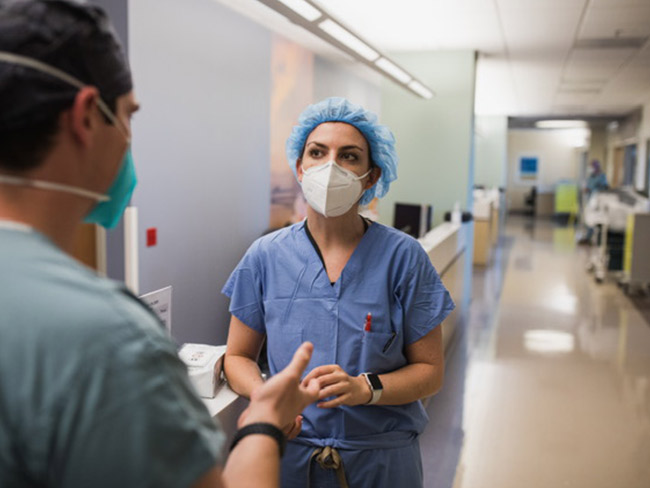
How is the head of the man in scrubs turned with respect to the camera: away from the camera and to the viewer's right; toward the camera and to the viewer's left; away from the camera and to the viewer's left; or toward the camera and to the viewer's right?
away from the camera and to the viewer's right

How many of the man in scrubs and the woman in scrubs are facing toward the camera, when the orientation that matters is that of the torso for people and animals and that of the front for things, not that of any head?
1

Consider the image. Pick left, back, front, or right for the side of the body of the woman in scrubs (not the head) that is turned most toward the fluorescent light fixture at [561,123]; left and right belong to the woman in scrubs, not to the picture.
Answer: back

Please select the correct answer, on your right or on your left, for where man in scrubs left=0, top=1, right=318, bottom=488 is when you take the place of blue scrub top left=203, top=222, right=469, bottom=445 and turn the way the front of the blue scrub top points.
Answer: on your right

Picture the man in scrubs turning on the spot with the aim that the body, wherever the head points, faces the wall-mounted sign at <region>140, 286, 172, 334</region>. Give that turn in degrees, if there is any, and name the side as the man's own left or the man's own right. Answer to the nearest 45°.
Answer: approximately 45° to the man's own left

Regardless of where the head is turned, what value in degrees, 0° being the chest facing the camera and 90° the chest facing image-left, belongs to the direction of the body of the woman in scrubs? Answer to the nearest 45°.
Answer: approximately 0°

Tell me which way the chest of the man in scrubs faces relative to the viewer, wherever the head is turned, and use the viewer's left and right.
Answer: facing away from the viewer and to the right of the viewer

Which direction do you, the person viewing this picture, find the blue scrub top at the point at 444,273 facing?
facing the viewer and to the right of the viewer
